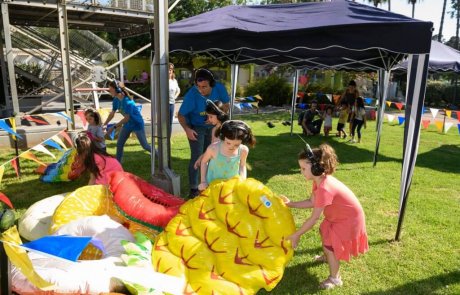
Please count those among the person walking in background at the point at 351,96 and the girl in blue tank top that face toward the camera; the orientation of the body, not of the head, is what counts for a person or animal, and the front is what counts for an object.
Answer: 2

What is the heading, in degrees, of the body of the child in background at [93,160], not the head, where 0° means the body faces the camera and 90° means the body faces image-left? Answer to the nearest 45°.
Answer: approximately 90°

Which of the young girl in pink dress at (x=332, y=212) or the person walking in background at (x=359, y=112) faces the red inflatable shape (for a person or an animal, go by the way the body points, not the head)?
the young girl in pink dress

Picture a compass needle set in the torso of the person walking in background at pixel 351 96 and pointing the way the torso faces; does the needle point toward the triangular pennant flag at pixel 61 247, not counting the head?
yes

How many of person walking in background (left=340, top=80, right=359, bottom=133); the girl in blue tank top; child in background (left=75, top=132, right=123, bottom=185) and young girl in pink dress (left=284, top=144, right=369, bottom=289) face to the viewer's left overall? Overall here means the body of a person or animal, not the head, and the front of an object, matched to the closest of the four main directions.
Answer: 2

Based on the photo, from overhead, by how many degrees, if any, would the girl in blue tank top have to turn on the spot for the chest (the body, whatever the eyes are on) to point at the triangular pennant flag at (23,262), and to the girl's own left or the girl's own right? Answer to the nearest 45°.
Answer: approximately 45° to the girl's own right
